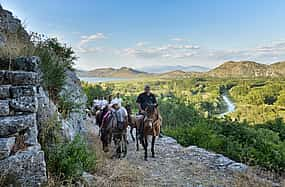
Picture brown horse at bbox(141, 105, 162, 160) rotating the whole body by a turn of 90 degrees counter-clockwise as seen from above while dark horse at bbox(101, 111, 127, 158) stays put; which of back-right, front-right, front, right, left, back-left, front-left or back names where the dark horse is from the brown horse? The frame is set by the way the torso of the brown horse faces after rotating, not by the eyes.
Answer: back

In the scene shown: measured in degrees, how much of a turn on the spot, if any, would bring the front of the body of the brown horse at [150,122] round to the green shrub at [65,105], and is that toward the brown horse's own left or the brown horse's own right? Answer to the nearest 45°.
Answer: approximately 45° to the brown horse's own right

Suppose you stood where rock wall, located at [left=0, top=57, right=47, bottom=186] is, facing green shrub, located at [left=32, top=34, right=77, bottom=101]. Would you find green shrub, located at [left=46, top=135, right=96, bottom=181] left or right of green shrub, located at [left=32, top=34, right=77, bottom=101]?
right

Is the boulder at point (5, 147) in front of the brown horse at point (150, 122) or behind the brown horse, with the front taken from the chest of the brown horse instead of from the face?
in front

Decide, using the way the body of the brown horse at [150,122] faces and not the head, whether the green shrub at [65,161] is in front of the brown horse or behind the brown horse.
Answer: in front

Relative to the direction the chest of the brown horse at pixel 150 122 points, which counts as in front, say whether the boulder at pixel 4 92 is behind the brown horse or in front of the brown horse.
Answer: in front

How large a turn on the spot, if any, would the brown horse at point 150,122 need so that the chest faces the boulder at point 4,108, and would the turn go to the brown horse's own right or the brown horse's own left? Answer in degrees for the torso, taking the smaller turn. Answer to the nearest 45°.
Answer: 0° — it already faces it

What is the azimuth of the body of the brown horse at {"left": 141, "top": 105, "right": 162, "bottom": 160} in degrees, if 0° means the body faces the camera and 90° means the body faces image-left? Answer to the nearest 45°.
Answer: approximately 0°
